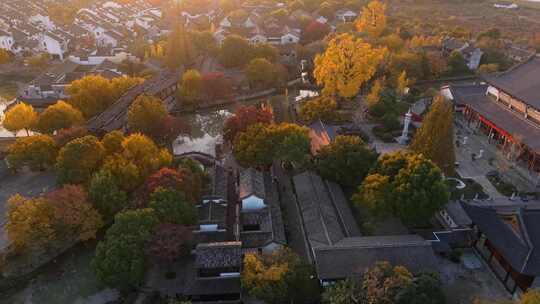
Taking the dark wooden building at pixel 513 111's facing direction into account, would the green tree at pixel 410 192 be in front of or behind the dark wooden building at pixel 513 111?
in front

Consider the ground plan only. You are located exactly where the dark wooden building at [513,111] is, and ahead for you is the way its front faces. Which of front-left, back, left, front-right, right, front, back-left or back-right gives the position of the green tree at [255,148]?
front

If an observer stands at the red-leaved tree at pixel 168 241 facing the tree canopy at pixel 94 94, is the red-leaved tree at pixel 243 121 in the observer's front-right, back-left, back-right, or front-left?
front-right

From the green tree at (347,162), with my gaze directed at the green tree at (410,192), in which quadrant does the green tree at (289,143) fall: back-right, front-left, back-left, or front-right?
back-right

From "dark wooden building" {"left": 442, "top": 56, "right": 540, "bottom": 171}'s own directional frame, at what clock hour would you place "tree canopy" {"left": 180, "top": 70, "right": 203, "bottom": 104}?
The tree canopy is roughly at 1 o'clock from the dark wooden building.

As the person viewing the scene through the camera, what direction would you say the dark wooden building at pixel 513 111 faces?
facing the viewer and to the left of the viewer

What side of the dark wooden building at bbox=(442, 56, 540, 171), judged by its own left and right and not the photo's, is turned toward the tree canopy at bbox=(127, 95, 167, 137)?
front

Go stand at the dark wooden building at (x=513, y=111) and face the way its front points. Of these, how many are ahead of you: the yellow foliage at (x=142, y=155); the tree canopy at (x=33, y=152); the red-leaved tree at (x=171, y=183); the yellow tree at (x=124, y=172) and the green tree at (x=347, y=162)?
5

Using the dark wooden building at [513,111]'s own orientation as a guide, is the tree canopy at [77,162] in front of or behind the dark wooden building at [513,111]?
in front

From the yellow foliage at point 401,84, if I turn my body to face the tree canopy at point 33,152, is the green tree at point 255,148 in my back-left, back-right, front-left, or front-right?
front-left

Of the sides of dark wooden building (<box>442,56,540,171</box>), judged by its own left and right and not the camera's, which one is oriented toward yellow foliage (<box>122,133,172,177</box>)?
front

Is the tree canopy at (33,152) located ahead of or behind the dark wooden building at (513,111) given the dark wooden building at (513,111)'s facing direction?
ahead

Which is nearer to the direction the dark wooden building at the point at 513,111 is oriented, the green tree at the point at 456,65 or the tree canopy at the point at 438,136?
the tree canopy

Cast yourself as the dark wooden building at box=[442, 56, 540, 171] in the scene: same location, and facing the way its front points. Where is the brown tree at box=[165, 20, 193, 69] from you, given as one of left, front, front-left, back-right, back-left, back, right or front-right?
front-right

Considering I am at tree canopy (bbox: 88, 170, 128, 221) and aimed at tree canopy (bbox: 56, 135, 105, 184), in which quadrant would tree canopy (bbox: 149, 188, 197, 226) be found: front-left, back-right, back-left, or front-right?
back-right

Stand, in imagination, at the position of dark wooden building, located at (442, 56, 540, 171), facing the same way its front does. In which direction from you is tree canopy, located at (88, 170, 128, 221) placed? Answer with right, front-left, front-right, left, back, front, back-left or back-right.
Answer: front

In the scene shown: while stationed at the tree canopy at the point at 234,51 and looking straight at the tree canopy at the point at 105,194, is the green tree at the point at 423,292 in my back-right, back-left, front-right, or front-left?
front-left

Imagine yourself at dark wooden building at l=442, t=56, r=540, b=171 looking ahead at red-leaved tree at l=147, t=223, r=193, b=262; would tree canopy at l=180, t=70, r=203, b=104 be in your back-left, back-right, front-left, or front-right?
front-right

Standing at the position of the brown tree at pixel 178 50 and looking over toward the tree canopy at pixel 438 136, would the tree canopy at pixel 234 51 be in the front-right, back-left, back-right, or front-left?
front-left
